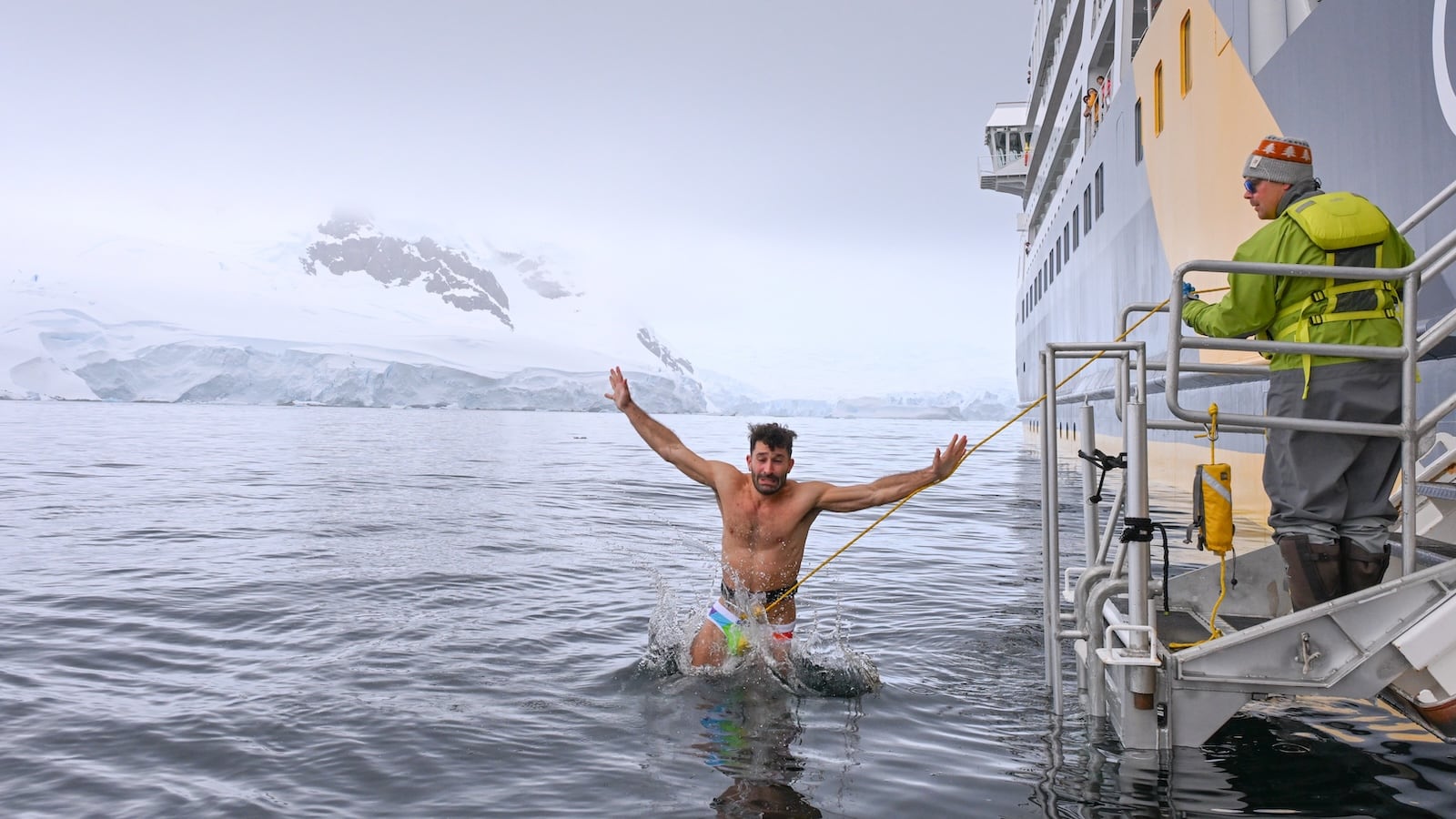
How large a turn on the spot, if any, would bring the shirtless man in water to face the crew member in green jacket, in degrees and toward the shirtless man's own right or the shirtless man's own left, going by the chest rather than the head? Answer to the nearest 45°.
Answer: approximately 45° to the shirtless man's own left

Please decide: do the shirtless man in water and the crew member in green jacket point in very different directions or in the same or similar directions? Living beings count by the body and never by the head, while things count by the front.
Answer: very different directions

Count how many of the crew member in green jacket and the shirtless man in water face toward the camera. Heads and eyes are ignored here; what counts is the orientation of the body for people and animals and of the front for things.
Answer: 1

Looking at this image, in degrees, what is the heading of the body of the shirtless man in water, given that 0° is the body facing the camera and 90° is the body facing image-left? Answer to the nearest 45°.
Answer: approximately 0°

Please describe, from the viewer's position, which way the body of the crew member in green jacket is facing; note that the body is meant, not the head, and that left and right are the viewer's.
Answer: facing away from the viewer and to the left of the viewer
